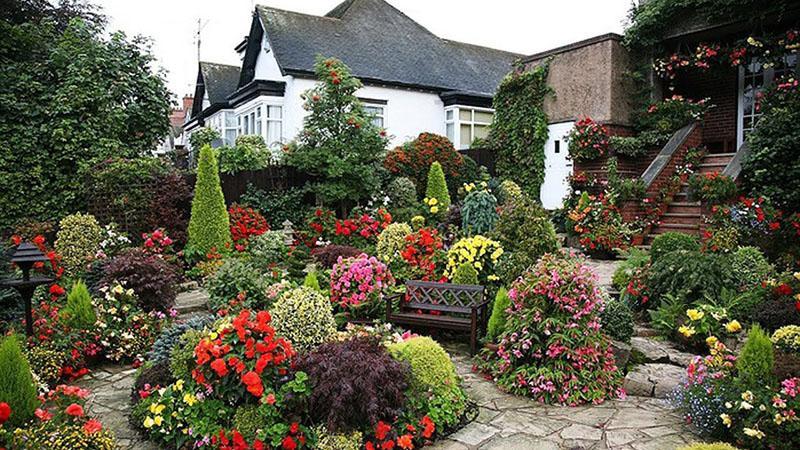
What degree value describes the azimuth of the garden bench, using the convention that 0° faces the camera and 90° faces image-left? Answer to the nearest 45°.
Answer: approximately 45°

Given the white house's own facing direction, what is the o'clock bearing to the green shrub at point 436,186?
The green shrub is roughly at 10 o'clock from the white house.

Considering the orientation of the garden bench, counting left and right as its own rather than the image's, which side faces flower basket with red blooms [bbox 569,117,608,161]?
back

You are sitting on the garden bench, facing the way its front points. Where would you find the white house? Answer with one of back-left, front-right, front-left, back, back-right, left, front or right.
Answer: back-right

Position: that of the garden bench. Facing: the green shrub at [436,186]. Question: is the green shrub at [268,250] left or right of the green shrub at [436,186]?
left

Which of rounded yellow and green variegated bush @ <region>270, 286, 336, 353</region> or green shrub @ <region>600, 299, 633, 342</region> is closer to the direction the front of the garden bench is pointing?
the rounded yellow and green variegated bush

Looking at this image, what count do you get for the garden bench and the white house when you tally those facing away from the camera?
0

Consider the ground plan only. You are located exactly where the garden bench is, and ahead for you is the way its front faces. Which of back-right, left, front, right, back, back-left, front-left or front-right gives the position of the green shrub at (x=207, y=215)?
right

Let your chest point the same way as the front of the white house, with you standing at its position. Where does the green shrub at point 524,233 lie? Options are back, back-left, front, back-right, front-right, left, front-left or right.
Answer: front-left

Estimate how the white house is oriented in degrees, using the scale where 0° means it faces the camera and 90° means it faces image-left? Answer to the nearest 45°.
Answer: approximately 45°

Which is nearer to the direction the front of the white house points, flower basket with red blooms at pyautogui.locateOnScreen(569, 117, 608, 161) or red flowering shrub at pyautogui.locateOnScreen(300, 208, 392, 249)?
the red flowering shrub

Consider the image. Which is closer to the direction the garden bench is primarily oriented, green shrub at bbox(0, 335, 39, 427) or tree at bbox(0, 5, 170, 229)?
the green shrub
